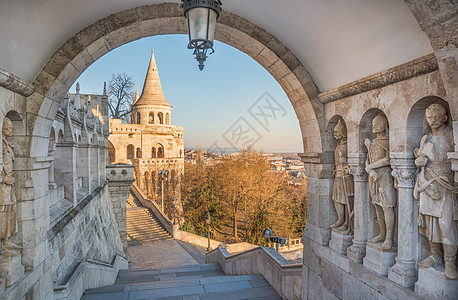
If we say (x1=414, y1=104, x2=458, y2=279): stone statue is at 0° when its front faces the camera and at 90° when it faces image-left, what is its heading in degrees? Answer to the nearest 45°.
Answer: approximately 45°

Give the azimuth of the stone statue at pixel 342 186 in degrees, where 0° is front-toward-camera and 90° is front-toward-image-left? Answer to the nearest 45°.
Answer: approximately 45°

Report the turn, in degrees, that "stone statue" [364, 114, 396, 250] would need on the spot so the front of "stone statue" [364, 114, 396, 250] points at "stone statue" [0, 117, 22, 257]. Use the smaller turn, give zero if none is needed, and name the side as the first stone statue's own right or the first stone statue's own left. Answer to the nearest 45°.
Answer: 0° — it already faces it

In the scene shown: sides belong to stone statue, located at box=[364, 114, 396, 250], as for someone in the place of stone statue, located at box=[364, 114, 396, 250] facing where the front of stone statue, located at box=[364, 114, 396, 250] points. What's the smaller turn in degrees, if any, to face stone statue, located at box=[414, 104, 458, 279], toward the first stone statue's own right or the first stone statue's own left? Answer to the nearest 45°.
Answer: approximately 90° to the first stone statue's own left

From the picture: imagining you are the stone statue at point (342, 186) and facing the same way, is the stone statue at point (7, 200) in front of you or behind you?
in front

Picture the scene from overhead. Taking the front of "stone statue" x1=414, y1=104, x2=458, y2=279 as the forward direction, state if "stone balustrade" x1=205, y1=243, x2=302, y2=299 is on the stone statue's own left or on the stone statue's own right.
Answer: on the stone statue's own right

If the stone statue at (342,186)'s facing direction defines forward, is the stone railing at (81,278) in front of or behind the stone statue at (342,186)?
in front

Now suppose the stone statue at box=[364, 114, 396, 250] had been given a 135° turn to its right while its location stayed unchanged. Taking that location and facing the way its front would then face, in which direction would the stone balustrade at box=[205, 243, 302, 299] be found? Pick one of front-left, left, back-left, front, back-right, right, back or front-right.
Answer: front-left

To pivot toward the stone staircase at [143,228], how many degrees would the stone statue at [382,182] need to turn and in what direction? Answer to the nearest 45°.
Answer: approximately 90° to its right
